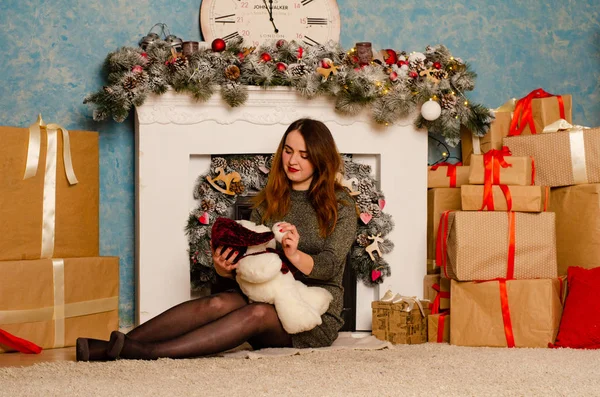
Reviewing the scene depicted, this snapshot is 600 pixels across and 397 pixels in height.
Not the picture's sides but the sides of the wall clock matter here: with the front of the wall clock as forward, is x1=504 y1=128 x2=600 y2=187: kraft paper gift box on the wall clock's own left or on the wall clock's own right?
on the wall clock's own left

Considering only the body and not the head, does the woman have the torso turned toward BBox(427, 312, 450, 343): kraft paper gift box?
no

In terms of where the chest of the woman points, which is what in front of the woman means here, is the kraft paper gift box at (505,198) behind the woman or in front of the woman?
behind

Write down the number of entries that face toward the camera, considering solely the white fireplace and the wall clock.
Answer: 2

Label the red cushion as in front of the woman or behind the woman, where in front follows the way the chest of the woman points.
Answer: behind

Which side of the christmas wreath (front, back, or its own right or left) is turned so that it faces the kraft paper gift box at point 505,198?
left

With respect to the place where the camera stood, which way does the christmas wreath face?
facing the viewer

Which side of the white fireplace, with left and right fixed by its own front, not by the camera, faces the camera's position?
front

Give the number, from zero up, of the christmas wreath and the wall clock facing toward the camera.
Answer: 2

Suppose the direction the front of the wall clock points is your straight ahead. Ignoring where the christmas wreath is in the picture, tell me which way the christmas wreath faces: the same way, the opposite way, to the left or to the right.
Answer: the same way

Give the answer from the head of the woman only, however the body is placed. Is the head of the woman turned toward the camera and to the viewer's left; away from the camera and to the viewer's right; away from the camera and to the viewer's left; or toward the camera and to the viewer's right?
toward the camera and to the viewer's left

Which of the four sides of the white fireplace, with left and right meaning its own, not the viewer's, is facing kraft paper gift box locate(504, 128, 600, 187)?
left

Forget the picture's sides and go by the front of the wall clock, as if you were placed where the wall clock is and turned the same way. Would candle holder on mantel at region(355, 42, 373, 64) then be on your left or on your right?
on your left

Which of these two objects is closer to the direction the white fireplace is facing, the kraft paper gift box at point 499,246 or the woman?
the woman
